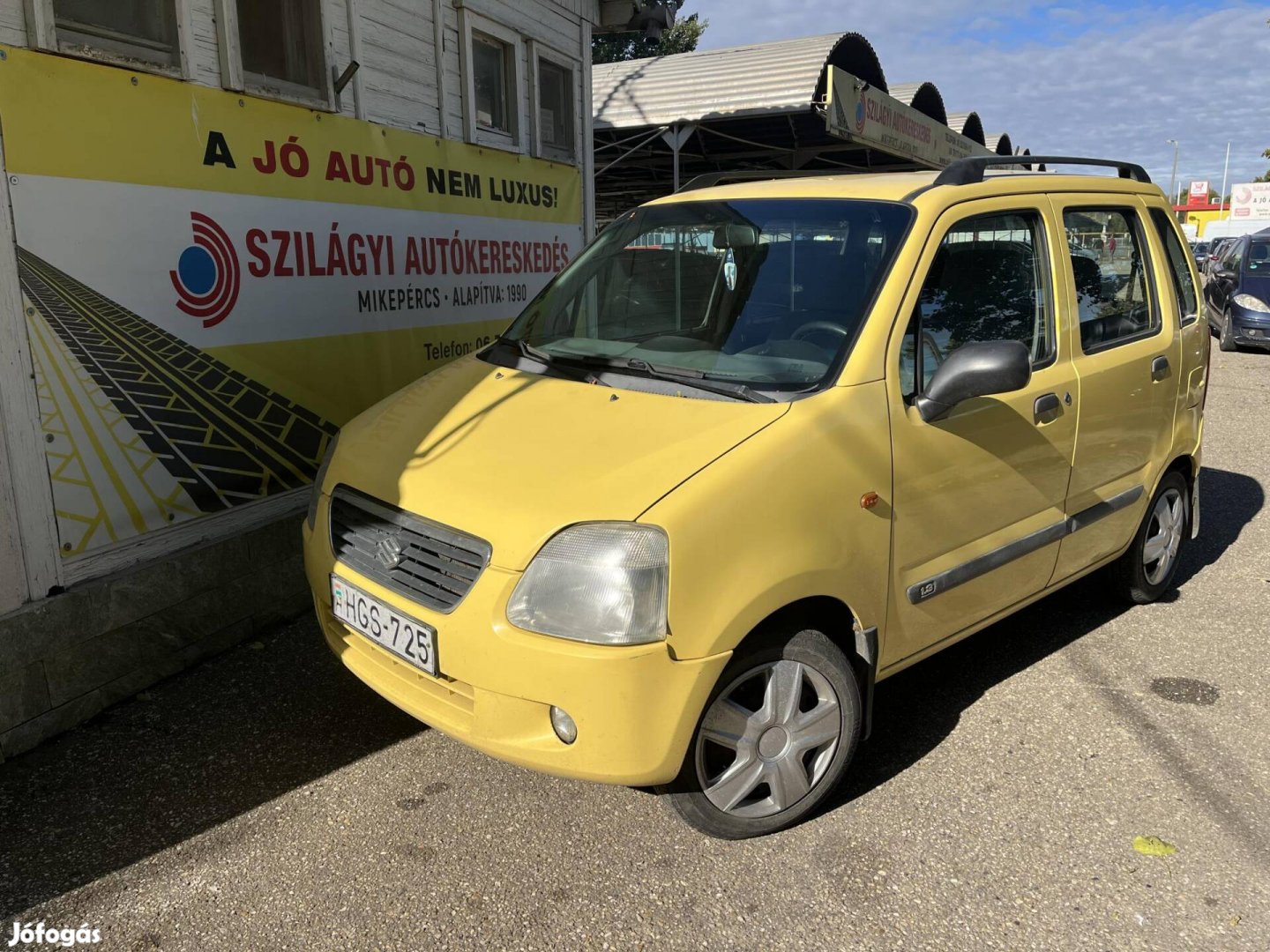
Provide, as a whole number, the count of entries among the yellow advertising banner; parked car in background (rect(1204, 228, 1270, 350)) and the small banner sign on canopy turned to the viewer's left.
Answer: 0

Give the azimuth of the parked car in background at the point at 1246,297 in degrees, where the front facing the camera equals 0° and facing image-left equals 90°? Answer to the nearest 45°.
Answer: approximately 315°

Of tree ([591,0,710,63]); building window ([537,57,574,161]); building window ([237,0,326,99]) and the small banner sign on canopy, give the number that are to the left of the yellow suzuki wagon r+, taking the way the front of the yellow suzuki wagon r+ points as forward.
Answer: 0

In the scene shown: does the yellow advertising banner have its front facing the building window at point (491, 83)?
no

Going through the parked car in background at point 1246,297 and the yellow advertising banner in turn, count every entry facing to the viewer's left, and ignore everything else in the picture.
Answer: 0

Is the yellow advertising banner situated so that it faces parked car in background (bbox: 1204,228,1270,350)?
no

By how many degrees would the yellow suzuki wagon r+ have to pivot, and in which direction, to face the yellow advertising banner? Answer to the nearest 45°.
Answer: approximately 90° to its right

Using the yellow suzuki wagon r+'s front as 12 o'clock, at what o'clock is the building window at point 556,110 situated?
The building window is roughly at 4 o'clock from the yellow suzuki wagon r+.

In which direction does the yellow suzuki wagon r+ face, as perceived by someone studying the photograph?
facing the viewer and to the left of the viewer

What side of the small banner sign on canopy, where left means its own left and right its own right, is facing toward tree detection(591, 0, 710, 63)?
back

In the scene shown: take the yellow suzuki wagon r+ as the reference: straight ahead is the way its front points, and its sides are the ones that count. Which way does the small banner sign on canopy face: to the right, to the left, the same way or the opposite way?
to the left

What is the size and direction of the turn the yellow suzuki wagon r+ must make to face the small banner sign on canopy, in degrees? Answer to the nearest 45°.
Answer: approximately 135° to its right

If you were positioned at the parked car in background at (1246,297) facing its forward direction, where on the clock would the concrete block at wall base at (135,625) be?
The concrete block at wall base is roughly at 2 o'clock from the parked car in background.

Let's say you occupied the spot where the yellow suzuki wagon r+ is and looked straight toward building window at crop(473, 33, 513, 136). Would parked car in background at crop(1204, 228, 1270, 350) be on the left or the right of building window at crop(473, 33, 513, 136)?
right

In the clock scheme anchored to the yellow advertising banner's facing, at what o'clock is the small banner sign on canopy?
The small banner sign on canopy is roughly at 9 o'clock from the yellow advertising banner.
